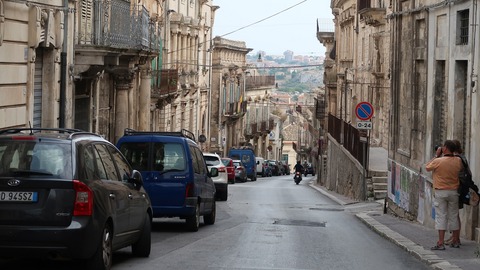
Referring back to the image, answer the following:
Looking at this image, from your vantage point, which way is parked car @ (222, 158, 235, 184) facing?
away from the camera

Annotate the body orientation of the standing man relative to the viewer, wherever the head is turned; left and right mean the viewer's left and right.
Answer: facing away from the viewer and to the left of the viewer

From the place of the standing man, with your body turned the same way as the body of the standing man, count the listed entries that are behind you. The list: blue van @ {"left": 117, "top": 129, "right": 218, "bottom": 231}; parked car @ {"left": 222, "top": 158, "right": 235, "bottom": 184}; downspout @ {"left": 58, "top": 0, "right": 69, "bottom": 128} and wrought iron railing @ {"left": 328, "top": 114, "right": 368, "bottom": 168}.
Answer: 0

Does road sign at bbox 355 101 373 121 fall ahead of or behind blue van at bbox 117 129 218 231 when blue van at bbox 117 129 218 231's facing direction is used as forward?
ahead

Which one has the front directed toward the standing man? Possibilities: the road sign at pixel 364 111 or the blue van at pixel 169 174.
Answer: the road sign

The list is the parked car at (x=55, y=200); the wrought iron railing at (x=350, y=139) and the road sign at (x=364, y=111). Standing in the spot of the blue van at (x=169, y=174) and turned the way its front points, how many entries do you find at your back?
1

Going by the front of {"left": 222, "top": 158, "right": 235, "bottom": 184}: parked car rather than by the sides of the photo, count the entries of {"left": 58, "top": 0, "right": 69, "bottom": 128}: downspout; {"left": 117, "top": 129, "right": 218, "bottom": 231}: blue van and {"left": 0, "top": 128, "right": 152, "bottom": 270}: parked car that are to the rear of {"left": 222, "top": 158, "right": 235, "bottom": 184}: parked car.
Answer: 3

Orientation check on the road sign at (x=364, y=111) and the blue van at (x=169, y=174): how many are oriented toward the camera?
1

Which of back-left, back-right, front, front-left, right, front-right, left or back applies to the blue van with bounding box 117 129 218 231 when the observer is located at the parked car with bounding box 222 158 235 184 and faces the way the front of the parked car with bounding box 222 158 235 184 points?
back

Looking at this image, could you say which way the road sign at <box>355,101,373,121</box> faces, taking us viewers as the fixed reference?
facing the viewer

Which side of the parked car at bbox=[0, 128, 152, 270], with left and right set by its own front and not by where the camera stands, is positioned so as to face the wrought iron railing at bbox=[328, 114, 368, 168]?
front

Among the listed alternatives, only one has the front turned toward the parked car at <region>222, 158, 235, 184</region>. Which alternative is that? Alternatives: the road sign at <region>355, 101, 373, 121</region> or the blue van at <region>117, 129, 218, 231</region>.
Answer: the blue van

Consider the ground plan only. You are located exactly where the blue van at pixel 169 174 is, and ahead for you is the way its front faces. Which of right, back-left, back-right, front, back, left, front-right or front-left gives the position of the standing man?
back-right

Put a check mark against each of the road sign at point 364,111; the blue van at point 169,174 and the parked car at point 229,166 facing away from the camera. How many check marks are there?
2

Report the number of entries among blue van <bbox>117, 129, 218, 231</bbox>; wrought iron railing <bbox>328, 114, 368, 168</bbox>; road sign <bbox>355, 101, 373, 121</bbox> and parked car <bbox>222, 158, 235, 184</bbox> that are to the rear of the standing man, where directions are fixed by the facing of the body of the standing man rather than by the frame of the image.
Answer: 0

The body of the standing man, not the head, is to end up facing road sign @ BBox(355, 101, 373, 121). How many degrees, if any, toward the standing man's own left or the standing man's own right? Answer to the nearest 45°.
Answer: approximately 45° to the standing man's own right

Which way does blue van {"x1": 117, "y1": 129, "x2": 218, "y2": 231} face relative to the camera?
away from the camera

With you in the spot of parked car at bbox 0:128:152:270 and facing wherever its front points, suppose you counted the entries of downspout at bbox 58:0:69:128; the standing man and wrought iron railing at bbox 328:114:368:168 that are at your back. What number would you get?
0

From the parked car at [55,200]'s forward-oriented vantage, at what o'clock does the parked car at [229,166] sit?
the parked car at [229,166] is roughly at 11 o'clock from the parked car at [55,200].

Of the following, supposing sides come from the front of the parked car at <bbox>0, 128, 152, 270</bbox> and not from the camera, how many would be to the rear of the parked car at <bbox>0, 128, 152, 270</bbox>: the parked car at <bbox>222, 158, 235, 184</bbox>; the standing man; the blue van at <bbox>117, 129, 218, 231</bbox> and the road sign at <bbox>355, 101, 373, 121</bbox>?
0
